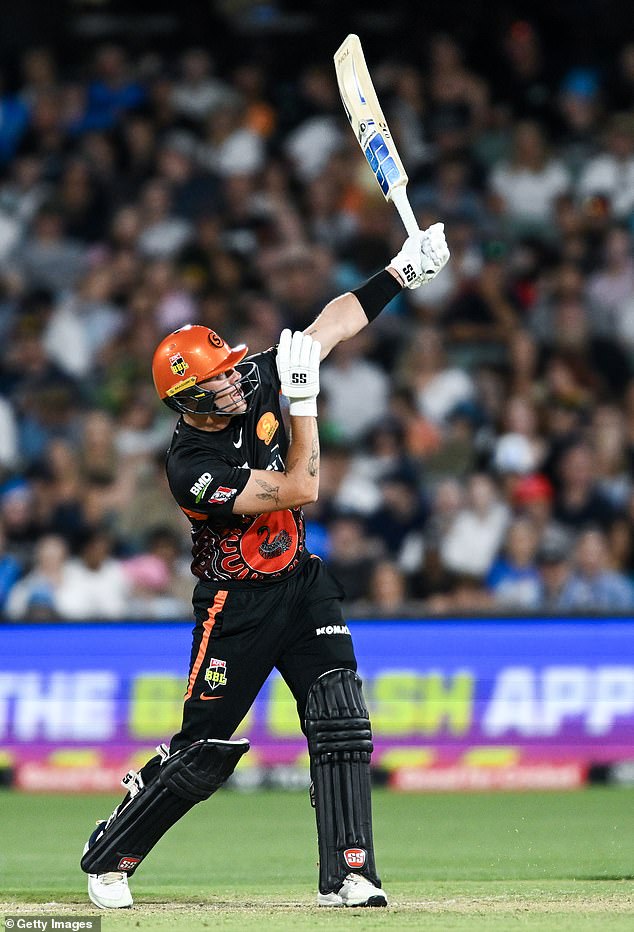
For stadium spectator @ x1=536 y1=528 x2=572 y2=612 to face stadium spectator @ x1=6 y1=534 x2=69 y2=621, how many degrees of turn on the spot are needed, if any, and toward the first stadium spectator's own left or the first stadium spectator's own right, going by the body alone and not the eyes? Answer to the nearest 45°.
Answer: approximately 90° to the first stadium spectator's own right

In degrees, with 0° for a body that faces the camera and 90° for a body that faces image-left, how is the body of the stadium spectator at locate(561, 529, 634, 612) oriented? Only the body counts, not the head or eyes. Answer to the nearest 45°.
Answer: approximately 0°

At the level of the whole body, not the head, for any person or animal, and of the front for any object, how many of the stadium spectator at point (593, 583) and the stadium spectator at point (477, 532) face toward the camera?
2

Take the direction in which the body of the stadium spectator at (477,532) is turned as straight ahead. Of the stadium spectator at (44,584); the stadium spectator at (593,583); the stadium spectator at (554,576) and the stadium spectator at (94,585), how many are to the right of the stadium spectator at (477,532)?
2

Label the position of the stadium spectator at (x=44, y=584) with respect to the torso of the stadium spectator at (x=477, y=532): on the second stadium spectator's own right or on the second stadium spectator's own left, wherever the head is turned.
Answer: on the second stadium spectator's own right

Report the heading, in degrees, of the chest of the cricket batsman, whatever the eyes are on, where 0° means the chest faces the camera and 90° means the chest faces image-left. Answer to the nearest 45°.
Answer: approximately 315°

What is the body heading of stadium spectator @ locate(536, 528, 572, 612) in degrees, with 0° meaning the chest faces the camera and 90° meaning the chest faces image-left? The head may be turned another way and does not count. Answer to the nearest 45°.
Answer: approximately 0°

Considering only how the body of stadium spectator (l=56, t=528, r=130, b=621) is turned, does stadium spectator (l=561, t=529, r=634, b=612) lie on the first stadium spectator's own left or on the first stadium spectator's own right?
on the first stadium spectator's own left
